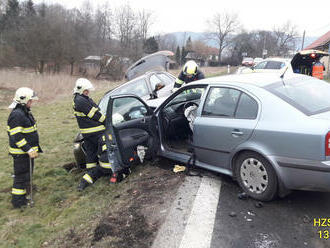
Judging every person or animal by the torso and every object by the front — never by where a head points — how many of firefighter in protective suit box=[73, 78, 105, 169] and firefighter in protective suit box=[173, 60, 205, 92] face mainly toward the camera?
1

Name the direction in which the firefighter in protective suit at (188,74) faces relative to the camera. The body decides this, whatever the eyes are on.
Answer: toward the camera

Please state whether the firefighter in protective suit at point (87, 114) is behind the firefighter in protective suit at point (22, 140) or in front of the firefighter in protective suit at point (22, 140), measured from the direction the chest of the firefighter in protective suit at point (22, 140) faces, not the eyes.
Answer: in front

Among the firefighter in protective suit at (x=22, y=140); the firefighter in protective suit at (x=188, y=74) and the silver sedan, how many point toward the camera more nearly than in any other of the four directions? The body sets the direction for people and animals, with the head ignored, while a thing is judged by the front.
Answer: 1

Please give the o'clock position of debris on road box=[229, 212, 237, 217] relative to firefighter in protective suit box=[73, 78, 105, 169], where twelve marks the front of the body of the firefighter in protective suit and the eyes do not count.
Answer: The debris on road is roughly at 2 o'clock from the firefighter in protective suit.

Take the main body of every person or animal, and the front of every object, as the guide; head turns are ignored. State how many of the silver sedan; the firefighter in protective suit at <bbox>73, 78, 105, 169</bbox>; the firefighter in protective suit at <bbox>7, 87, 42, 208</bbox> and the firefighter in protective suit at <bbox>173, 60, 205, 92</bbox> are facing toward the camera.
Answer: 1

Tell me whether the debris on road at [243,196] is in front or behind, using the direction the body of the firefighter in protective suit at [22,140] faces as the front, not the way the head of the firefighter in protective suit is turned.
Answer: in front

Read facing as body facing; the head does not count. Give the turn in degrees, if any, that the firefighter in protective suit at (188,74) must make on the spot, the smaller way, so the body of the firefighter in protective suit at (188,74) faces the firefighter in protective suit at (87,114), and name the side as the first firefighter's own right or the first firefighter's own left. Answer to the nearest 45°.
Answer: approximately 45° to the first firefighter's own right

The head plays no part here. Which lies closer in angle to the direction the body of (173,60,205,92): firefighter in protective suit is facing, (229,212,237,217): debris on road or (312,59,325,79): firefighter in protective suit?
the debris on road

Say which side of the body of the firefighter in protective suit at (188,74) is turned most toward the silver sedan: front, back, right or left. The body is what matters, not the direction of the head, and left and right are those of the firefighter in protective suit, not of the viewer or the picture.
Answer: front

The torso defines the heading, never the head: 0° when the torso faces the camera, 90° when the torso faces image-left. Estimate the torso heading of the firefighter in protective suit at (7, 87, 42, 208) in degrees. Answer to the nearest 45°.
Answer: approximately 270°

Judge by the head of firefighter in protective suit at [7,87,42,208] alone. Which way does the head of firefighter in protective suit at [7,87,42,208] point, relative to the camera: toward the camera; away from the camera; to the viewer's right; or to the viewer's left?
to the viewer's right

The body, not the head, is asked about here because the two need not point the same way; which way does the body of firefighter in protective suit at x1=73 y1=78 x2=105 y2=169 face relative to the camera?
to the viewer's right
